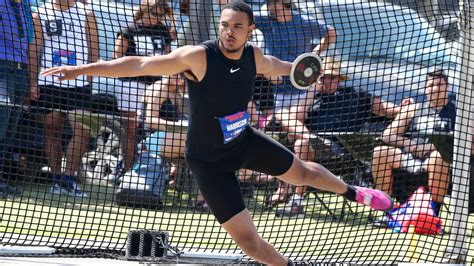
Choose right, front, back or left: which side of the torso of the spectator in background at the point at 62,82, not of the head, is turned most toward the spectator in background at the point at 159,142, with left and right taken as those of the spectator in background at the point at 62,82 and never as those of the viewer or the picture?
left

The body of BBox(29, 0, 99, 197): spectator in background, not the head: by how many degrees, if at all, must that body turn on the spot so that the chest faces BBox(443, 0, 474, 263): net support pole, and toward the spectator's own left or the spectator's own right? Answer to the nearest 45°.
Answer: approximately 45° to the spectator's own left

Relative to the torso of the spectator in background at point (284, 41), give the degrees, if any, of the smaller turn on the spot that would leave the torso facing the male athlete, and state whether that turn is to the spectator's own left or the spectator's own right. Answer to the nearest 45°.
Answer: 0° — they already face them

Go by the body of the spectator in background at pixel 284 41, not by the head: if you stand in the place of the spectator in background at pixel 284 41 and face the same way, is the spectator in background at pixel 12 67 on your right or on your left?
on your right

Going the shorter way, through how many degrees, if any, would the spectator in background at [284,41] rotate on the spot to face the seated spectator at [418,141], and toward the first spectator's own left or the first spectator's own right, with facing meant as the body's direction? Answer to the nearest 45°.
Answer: approximately 90° to the first spectator's own left

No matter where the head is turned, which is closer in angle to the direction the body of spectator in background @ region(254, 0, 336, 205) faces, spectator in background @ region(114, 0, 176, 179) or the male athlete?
the male athlete

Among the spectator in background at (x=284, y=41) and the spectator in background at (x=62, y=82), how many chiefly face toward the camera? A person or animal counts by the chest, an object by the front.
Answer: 2

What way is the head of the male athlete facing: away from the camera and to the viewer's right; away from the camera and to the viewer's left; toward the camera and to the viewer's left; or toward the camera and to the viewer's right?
toward the camera and to the viewer's left

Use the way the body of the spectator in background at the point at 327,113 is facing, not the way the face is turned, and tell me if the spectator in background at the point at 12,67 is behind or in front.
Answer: in front

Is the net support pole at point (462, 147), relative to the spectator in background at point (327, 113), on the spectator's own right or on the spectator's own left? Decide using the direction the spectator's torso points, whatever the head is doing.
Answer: on the spectator's own left

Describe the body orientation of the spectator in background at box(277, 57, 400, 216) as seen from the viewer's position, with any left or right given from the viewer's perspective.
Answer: facing the viewer and to the left of the viewer

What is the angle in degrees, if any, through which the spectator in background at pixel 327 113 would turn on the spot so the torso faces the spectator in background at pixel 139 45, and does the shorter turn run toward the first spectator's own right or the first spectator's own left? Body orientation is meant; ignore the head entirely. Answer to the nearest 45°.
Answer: approximately 45° to the first spectator's own right

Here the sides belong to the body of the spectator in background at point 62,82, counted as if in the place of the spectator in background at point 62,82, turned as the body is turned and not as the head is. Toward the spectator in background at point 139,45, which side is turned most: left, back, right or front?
left
